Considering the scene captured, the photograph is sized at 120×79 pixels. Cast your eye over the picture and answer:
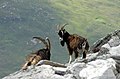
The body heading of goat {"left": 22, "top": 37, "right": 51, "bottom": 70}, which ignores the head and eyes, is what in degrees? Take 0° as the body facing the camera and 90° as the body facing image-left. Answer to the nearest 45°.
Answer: approximately 270°

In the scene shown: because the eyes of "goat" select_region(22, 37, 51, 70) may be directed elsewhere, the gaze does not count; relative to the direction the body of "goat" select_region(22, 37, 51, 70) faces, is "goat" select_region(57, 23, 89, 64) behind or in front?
in front

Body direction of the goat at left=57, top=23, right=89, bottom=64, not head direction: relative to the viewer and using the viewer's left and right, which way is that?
facing the viewer and to the left of the viewer

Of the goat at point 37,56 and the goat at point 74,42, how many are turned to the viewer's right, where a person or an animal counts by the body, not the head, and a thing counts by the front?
1

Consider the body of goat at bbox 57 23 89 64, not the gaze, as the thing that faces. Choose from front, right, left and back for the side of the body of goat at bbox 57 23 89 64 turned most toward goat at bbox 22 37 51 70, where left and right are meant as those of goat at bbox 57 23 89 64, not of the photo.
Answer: front
